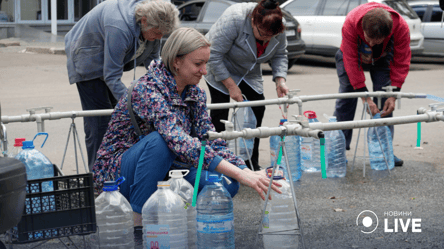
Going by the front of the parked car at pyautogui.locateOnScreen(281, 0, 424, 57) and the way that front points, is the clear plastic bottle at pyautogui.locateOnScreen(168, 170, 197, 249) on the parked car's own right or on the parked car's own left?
on the parked car's own left

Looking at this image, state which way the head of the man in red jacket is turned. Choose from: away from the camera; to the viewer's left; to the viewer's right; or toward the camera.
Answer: toward the camera

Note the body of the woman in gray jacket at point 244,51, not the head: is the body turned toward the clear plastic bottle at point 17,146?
no

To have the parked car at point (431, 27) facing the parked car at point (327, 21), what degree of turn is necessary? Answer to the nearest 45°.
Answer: approximately 45° to its left

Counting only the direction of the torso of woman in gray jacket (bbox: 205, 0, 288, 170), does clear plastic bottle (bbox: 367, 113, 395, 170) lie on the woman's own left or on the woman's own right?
on the woman's own left

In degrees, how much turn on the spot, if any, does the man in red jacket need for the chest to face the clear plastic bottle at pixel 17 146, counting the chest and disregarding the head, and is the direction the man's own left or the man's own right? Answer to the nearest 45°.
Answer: approximately 45° to the man's own right

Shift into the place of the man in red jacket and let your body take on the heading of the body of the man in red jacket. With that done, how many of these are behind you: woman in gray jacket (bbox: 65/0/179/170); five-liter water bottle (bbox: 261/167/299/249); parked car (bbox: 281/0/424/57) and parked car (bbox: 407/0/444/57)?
2

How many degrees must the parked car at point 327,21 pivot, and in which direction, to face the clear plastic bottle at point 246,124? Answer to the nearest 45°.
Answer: approximately 90° to its left

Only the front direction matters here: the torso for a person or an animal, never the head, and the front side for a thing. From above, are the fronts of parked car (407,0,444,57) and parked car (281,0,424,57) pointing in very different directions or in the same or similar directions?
same or similar directions

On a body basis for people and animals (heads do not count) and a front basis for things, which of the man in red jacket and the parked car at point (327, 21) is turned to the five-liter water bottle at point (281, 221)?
the man in red jacket

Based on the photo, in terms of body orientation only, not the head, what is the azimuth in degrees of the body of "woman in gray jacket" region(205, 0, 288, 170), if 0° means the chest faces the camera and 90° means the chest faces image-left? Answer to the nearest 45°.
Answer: approximately 315°

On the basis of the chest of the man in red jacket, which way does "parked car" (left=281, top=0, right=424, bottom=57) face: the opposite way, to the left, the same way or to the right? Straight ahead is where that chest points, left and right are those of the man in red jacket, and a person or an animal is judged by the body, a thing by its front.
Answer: to the right

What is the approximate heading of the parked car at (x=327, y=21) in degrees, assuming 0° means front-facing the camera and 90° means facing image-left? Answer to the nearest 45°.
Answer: approximately 90°

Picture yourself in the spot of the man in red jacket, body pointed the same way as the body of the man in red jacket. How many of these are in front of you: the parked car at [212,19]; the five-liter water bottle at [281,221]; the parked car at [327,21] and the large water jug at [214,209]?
2

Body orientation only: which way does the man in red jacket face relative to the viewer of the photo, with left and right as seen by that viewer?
facing the viewer
